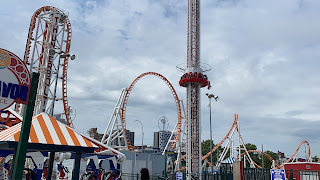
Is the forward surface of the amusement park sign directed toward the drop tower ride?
no

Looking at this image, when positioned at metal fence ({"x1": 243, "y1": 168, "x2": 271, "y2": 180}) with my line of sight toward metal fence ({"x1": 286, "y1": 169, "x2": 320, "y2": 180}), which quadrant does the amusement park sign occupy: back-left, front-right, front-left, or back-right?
back-right

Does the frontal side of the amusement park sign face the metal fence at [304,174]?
no

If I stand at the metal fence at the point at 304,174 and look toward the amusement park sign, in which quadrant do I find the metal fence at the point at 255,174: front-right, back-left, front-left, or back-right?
front-right

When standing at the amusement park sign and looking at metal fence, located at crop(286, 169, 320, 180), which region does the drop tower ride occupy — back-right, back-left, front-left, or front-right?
front-left

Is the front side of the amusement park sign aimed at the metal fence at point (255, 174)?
no

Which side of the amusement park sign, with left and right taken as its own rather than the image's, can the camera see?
front
